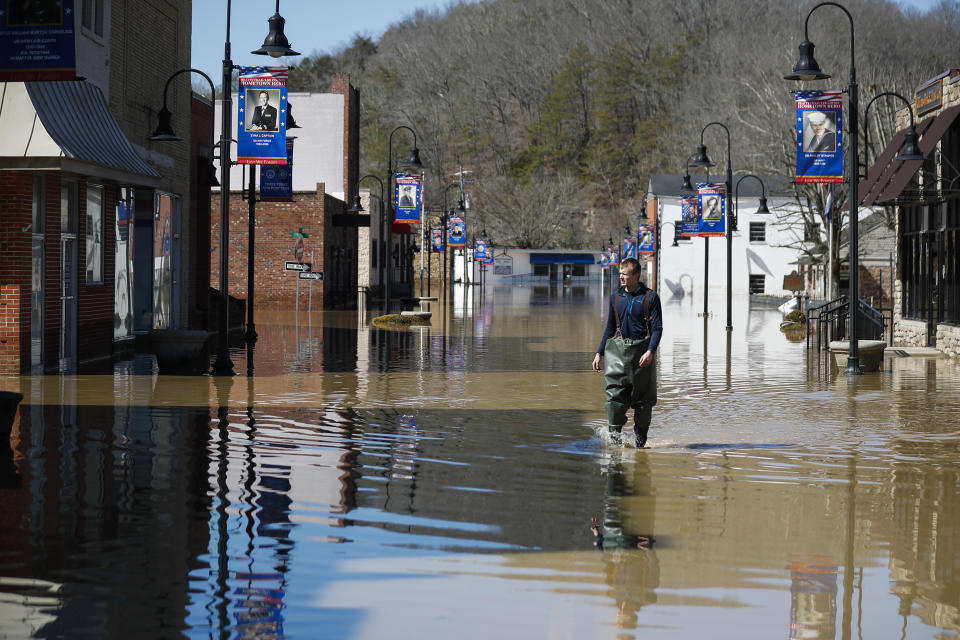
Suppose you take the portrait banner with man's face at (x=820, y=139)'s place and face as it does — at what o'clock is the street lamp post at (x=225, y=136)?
The street lamp post is roughly at 2 o'clock from the portrait banner with man's face.

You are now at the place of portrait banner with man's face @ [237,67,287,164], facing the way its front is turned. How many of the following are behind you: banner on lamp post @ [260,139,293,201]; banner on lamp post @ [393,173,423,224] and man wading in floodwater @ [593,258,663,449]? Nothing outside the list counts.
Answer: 2

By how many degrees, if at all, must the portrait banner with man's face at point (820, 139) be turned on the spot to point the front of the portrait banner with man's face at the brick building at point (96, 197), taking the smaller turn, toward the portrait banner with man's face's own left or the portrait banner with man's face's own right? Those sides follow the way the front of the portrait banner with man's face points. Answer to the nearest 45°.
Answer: approximately 45° to the portrait banner with man's face's own right

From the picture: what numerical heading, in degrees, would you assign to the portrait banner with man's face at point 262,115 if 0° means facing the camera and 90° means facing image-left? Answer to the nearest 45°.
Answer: approximately 0°

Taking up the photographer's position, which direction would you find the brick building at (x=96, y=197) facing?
facing the viewer and to the right of the viewer

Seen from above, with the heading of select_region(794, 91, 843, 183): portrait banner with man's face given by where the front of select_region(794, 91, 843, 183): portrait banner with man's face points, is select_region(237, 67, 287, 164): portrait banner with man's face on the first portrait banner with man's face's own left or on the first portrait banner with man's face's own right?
on the first portrait banner with man's face's own right

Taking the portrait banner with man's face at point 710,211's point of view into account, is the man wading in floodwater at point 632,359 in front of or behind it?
in front

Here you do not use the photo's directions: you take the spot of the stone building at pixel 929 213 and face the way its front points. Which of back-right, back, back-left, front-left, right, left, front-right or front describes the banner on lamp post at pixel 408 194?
right

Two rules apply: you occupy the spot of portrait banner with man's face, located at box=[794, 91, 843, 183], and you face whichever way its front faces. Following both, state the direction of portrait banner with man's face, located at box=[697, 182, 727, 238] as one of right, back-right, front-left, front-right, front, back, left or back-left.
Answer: back

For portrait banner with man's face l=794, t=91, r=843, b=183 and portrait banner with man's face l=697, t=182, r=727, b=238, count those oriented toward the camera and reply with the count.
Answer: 2

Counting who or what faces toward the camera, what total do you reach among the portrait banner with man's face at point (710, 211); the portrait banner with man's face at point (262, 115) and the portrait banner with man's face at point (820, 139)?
3

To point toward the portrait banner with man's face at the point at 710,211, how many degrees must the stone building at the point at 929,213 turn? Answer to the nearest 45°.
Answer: approximately 90° to its right
